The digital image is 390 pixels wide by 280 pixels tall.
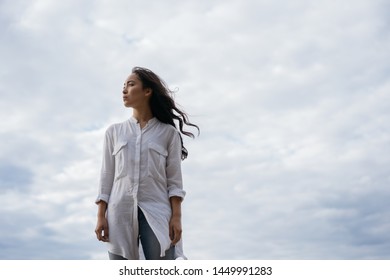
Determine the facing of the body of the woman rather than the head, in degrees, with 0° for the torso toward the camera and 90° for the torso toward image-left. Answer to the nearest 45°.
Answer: approximately 0°

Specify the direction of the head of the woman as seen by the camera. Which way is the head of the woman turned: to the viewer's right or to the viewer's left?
to the viewer's left
